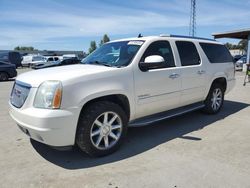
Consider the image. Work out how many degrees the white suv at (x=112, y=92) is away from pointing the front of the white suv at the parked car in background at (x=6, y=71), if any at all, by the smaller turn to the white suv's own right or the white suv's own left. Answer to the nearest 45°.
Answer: approximately 90° to the white suv's own right

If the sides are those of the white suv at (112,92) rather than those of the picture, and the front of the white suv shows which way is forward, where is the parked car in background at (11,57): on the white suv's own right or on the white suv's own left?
on the white suv's own right

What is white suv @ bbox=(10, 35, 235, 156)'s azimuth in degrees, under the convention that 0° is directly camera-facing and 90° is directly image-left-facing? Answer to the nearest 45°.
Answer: approximately 45°
